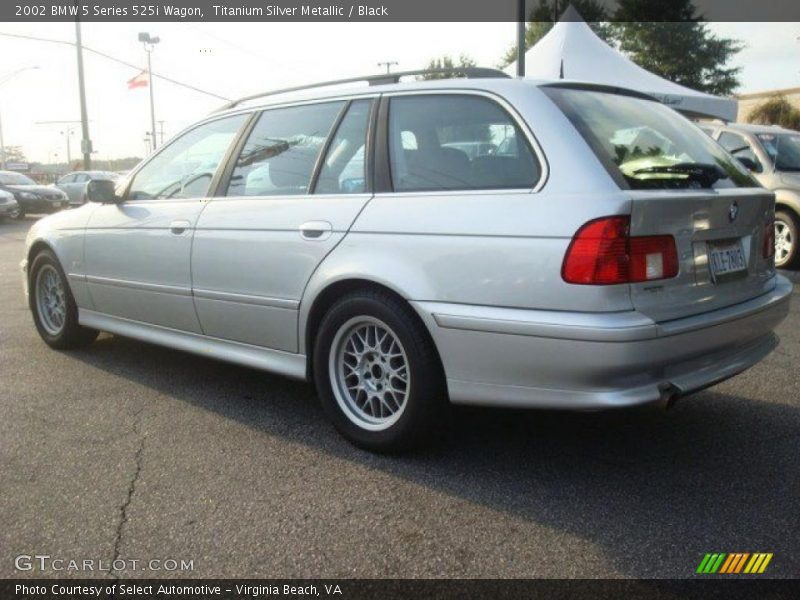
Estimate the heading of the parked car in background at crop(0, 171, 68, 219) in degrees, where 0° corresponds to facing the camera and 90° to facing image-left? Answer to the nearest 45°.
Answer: approximately 315°

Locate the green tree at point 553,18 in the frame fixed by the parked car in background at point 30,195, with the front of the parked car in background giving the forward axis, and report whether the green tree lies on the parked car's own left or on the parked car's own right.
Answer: on the parked car's own left

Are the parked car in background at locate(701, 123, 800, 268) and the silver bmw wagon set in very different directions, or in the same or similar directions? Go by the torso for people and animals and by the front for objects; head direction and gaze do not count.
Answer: very different directions

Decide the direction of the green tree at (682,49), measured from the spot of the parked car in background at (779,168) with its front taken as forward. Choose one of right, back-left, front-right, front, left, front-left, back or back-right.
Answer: back-left

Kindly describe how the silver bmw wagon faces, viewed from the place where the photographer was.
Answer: facing away from the viewer and to the left of the viewer
